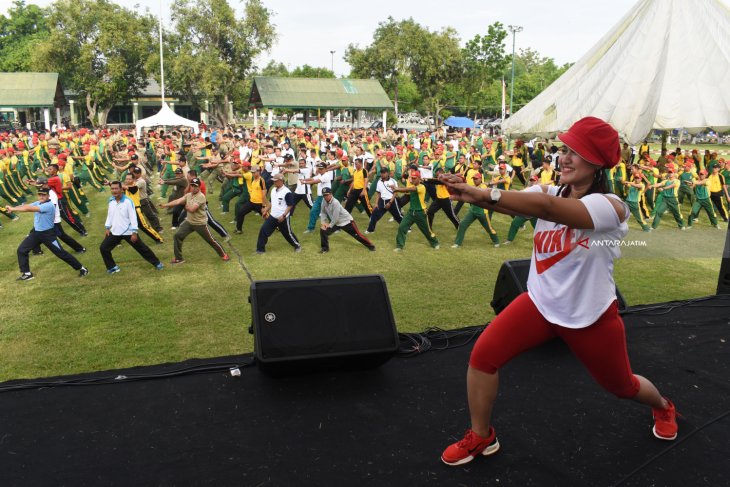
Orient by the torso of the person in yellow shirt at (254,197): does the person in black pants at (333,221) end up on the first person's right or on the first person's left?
on the first person's left

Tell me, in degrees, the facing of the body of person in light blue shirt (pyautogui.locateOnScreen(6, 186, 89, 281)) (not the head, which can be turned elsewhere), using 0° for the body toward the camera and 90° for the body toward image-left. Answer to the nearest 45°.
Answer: approximately 45°

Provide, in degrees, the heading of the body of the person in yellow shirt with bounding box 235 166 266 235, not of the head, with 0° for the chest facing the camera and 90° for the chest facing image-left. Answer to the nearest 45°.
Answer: approximately 45°

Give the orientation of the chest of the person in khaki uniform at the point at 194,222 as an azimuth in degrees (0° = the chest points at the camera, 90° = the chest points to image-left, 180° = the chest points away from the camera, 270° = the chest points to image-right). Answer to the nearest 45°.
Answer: approximately 45°

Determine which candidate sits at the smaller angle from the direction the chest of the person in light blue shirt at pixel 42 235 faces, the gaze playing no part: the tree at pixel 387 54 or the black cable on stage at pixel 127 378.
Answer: the black cable on stage

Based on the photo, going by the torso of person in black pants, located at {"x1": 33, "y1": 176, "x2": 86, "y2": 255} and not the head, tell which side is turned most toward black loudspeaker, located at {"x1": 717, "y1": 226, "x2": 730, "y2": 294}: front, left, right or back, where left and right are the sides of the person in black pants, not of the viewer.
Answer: left

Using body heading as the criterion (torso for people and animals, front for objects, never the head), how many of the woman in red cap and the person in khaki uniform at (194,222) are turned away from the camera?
0
